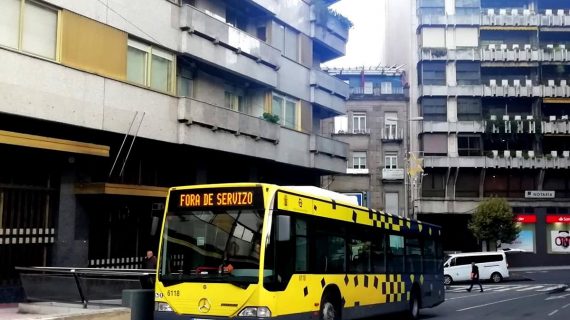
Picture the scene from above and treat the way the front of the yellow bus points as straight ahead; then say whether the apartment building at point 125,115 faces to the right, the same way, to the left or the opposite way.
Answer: to the left

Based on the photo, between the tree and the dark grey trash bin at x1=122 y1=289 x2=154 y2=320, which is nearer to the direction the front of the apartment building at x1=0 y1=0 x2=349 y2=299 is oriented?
the dark grey trash bin

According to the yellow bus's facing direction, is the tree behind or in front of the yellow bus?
behind

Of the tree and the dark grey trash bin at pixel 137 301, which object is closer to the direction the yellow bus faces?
the dark grey trash bin

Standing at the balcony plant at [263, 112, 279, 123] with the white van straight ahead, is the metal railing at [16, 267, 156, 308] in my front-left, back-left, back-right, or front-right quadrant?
back-right

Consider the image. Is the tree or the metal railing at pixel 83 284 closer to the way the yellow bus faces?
the metal railing

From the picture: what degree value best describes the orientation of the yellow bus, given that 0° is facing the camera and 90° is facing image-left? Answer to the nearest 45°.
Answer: approximately 45°
